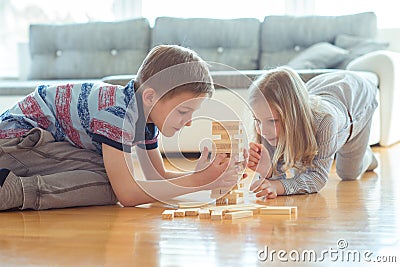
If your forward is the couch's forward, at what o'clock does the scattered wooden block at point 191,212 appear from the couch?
The scattered wooden block is roughly at 12 o'clock from the couch.

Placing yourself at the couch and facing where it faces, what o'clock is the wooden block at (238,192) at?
The wooden block is roughly at 12 o'clock from the couch.

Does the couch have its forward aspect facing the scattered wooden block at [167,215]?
yes

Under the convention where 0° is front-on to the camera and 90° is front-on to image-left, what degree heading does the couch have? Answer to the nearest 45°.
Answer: approximately 0°

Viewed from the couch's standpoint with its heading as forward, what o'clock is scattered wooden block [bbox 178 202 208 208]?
The scattered wooden block is roughly at 12 o'clock from the couch.

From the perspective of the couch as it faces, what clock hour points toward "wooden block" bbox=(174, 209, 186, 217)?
The wooden block is roughly at 12 o'clock from the couch.

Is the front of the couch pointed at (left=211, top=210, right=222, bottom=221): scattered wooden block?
yes

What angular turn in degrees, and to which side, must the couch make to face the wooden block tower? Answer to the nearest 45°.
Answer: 0° — it already faces it

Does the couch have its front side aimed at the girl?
yes
